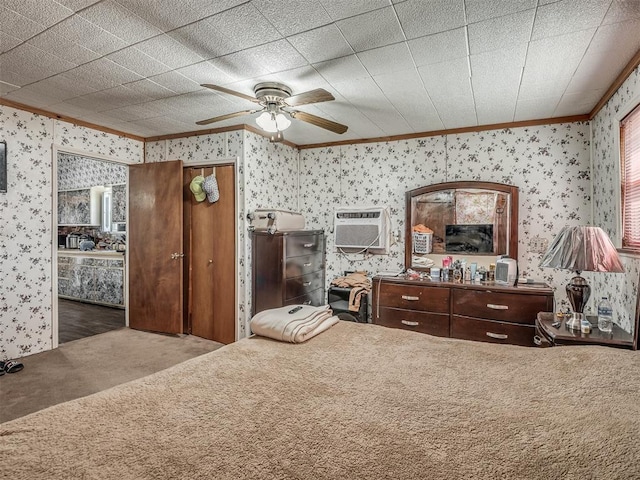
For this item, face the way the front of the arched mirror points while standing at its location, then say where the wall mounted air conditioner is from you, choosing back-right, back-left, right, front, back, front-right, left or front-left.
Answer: right

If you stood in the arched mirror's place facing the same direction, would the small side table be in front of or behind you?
in front

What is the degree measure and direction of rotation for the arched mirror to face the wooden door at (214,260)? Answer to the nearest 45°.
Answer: approximately 90° to its right

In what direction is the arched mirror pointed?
toward the camera

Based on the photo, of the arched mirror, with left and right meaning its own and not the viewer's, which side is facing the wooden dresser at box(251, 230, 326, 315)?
right

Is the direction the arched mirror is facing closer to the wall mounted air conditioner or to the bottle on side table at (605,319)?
the bottle on side table

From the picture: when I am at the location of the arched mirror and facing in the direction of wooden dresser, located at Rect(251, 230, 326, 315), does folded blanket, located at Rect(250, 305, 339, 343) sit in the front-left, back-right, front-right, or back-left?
front-left

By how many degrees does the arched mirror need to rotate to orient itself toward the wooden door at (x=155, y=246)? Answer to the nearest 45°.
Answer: approximately 90° to its right

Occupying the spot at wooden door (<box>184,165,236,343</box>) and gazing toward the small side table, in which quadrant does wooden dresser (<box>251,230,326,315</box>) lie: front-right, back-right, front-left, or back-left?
front-left

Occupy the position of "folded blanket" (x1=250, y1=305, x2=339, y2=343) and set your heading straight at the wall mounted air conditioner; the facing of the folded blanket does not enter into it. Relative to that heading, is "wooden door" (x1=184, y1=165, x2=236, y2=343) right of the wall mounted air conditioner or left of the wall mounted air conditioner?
left

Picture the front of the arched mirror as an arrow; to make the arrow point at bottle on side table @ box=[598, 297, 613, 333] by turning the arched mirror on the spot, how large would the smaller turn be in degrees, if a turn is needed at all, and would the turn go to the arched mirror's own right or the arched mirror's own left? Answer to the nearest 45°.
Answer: approximately 45° to the arched mirror's own left

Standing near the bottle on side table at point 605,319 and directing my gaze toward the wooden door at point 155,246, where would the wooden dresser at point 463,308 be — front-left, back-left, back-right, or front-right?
front-right
